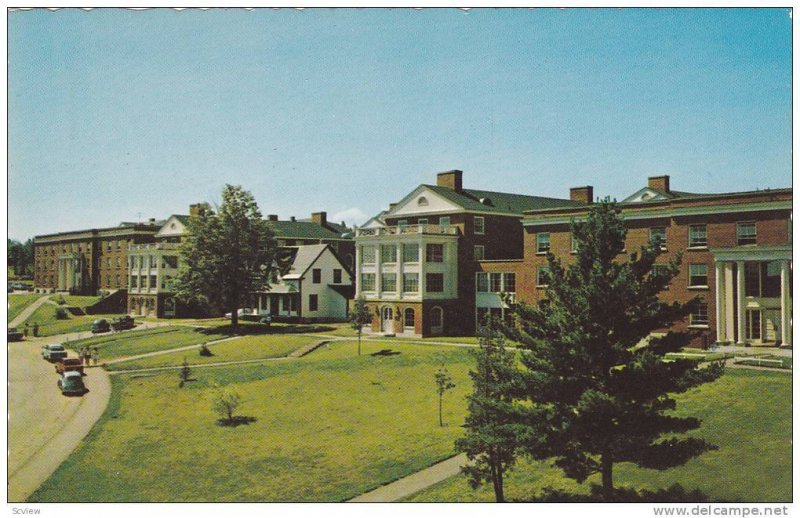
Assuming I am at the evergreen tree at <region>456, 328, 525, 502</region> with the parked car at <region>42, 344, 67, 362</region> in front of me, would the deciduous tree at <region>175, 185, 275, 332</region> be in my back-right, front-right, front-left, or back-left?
front-right

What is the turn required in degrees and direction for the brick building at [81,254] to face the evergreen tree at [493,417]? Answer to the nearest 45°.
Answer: approximately 45° to its left

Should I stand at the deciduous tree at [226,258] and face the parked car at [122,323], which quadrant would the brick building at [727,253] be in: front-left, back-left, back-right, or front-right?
back-left

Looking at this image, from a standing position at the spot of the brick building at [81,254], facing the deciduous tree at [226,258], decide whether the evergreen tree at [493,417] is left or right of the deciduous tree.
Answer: right

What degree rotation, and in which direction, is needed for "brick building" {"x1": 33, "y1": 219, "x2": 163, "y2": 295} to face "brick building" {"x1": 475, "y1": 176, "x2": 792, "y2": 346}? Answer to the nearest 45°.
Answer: approximately 90° to its left
